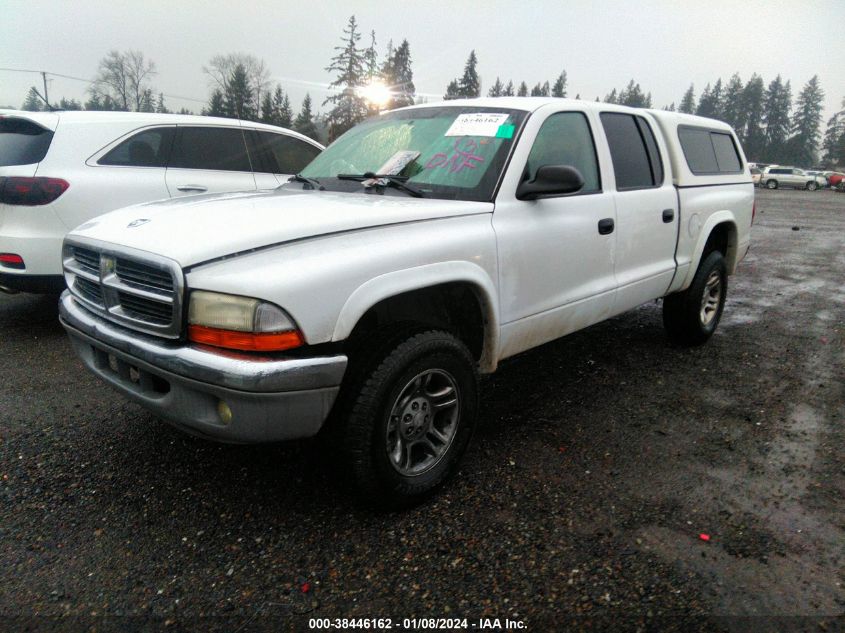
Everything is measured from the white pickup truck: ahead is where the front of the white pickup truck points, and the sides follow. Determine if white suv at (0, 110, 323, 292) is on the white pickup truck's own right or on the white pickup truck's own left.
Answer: on the white pickup truck's own right

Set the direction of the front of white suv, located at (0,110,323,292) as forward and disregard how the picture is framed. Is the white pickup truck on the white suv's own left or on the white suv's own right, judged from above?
on the white suv's own right

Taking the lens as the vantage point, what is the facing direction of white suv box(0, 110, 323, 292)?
facing away from the viewer and to the right of the viewer

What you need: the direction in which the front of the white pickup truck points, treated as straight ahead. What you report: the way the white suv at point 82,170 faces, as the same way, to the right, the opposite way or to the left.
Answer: the opposite way

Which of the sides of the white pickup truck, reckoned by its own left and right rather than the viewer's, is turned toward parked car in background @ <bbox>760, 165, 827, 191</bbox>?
back
